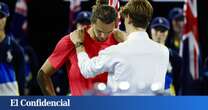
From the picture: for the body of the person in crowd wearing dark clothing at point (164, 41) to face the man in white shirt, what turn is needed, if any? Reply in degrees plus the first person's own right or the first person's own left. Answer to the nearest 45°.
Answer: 0° — they already face them

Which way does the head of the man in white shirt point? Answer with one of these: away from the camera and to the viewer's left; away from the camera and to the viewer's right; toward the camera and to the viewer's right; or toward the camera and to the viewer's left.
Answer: away from the camera and to the viewer's left

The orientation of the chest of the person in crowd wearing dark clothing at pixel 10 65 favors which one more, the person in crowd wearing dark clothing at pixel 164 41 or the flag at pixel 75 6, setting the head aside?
the person in crowd wearing dark clothing

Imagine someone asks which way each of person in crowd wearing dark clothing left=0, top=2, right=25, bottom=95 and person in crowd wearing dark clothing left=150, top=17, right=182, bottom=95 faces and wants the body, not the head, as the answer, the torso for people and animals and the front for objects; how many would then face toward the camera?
2

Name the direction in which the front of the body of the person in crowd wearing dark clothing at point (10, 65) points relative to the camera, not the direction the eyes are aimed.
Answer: toward the camera

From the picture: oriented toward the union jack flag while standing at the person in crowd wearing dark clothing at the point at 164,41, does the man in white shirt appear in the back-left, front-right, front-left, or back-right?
back-right

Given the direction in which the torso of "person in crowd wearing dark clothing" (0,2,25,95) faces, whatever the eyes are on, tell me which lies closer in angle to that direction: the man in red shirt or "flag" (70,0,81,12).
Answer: the man in red shirt
